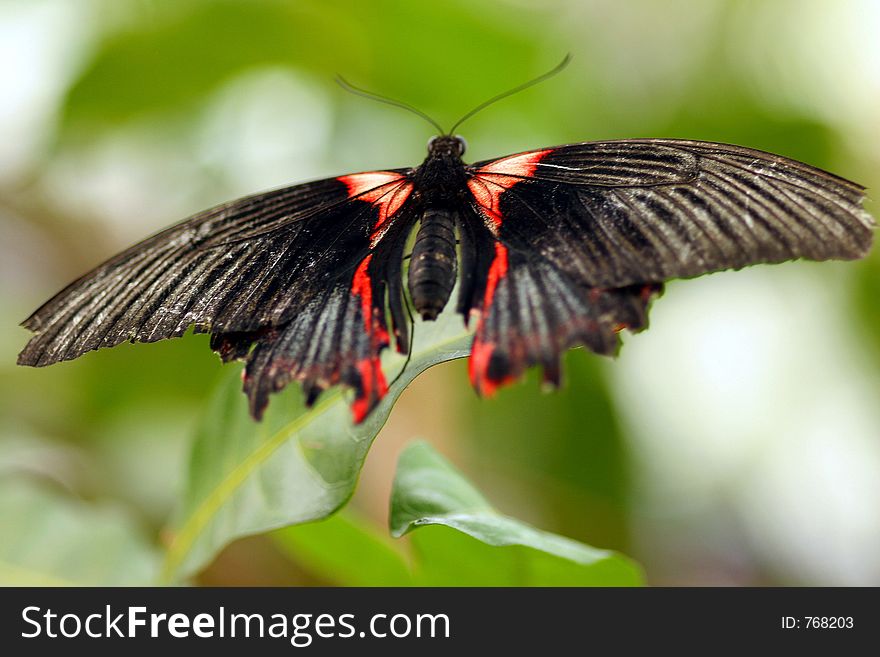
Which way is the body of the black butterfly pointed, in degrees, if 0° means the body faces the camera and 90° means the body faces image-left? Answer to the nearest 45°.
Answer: approximately 180°
